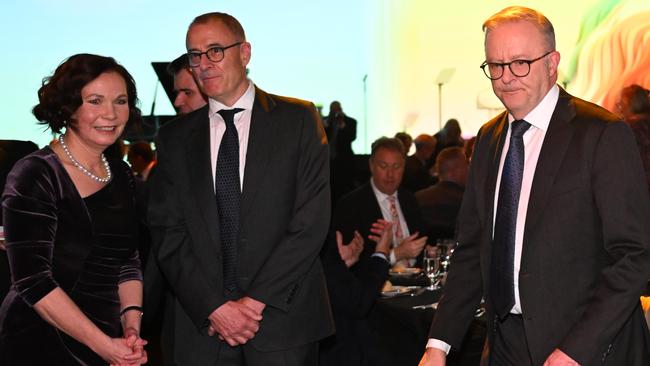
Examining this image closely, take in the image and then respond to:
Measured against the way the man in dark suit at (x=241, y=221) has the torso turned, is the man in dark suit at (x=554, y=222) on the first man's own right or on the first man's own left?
on the first man's own left

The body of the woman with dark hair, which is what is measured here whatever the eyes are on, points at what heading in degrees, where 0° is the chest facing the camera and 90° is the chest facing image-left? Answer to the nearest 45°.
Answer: approximately 315°

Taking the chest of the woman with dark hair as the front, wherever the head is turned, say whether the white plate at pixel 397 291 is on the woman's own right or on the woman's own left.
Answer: on the woman's own left

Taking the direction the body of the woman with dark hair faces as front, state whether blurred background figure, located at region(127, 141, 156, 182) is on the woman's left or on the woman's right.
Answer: on the woman's left

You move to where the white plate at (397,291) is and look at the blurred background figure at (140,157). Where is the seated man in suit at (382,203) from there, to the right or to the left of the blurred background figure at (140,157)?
right

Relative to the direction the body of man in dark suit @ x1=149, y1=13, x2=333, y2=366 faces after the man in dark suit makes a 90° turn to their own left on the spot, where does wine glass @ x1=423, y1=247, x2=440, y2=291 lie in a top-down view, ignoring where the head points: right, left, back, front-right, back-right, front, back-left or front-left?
front-left

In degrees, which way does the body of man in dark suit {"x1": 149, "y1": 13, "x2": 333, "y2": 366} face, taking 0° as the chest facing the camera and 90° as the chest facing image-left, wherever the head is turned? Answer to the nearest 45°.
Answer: approximately 0°

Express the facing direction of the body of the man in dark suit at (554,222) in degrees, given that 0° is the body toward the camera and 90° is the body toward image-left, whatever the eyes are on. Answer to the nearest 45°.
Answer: approximately 45°
